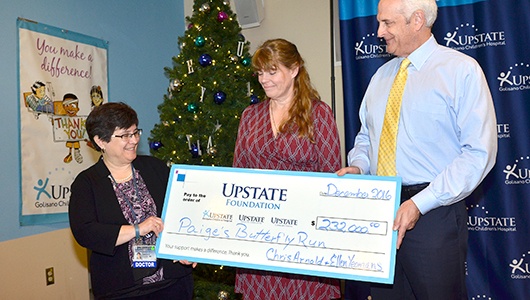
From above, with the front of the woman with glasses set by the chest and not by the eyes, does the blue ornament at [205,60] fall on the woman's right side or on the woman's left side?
on the woman's left side

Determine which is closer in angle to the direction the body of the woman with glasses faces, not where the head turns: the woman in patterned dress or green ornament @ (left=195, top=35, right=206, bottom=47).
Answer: the woman in patterned dress

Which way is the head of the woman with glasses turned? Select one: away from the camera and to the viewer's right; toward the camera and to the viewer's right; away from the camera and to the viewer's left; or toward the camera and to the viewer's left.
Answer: toward the camera and to the viewer's right

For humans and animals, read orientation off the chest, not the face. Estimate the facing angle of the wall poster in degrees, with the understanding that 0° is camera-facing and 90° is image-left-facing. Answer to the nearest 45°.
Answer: approximately 315°

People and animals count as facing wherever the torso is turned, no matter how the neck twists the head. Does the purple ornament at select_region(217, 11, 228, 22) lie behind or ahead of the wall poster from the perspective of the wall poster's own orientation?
ahead

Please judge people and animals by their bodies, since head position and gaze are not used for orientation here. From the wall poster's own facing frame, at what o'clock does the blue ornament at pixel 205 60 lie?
The blue ornament is roughly at 11 o'clock from the wall poster.

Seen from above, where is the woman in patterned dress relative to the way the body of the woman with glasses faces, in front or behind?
in front

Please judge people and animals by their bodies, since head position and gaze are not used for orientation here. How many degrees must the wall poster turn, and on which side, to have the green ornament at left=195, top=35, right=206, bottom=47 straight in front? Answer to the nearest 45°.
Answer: approximately 45° to its left

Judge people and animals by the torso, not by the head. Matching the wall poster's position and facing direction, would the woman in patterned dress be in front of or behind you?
in front

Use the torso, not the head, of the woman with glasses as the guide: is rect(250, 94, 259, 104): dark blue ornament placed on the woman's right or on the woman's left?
on the woman's left
